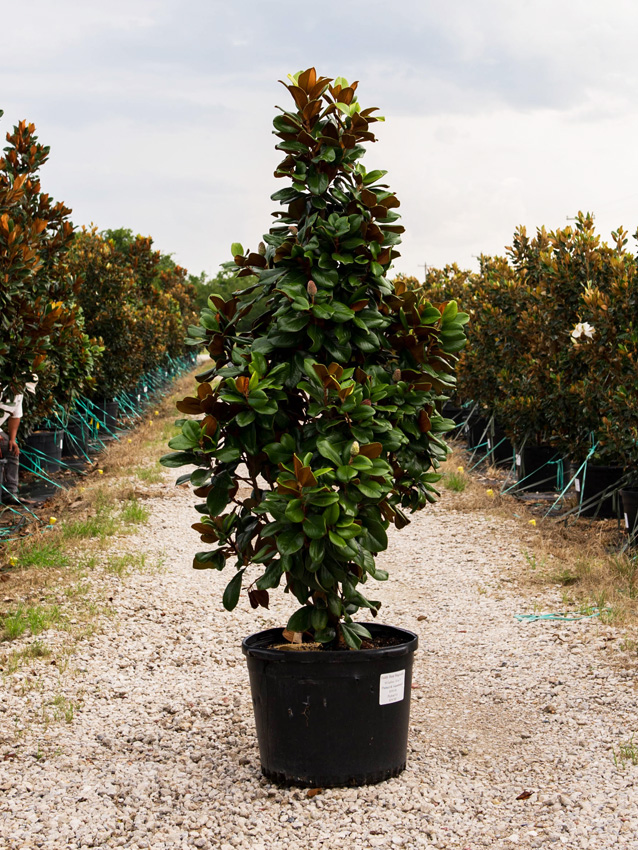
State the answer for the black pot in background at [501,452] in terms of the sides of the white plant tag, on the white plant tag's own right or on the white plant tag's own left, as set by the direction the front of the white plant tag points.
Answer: on the white plant tag's own left

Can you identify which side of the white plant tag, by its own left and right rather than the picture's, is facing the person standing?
back

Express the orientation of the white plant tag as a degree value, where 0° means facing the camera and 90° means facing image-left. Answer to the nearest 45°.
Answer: approximately 315°

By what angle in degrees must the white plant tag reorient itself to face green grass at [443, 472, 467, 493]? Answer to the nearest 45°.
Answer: approximately 135° to its left

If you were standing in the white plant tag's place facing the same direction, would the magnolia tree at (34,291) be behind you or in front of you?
behind

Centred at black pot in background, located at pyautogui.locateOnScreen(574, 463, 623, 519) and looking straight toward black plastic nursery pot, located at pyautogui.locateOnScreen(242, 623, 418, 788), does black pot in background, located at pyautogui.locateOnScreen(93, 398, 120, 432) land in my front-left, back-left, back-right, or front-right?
back-right

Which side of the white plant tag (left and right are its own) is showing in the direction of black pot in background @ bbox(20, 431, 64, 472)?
back

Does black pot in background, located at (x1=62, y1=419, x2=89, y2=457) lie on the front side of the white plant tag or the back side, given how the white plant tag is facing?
on the back side

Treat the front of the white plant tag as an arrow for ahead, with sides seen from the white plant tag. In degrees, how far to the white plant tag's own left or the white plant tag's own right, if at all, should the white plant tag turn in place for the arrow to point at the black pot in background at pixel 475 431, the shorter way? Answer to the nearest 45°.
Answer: approximately 135° to the white plant tag's own left

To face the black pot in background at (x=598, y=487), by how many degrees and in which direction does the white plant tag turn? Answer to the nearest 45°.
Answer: approximately 135° to its left
